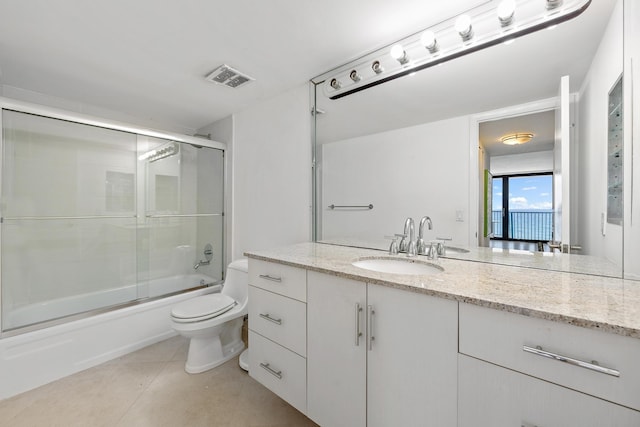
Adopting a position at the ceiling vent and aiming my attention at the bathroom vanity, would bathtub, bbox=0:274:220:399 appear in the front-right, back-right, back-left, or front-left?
back-right

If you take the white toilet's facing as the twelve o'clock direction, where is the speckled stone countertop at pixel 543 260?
The speckled stone countertop is roughly at 9 o'clock from the white toilet.

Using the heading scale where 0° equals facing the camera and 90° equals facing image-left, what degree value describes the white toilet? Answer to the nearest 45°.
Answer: approximately 45°

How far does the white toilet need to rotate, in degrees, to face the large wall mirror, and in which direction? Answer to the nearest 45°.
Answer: approximately 90° to its left

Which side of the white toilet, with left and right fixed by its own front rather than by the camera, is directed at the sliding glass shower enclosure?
right

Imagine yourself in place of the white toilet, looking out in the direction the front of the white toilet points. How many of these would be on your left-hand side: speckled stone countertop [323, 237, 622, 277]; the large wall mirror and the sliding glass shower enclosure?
2

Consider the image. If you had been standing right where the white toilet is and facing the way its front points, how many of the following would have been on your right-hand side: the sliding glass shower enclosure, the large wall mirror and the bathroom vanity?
1

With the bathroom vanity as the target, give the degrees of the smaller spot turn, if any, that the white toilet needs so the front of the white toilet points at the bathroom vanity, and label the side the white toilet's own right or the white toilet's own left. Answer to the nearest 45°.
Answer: approximately 90° to the white toilet's own left
